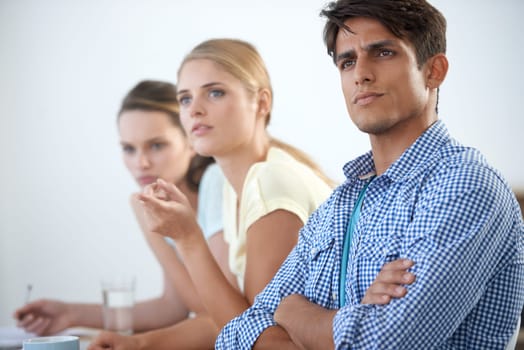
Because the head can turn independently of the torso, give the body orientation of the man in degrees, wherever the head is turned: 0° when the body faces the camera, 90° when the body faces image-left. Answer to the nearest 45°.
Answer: approximately 45°

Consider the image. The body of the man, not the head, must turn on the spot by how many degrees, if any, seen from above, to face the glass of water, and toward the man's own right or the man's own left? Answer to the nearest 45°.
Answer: approximately 90° to the man's own right

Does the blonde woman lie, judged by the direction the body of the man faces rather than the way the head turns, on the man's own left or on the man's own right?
on the man's own right
